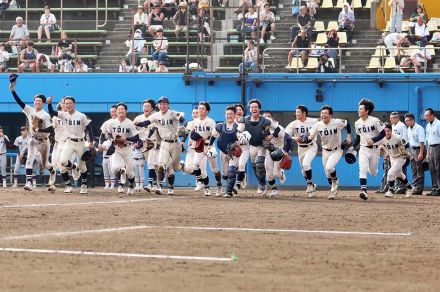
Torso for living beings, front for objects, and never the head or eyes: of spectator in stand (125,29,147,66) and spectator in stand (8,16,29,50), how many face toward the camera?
2

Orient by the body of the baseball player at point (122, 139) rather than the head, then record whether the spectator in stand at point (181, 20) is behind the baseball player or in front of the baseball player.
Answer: behind
